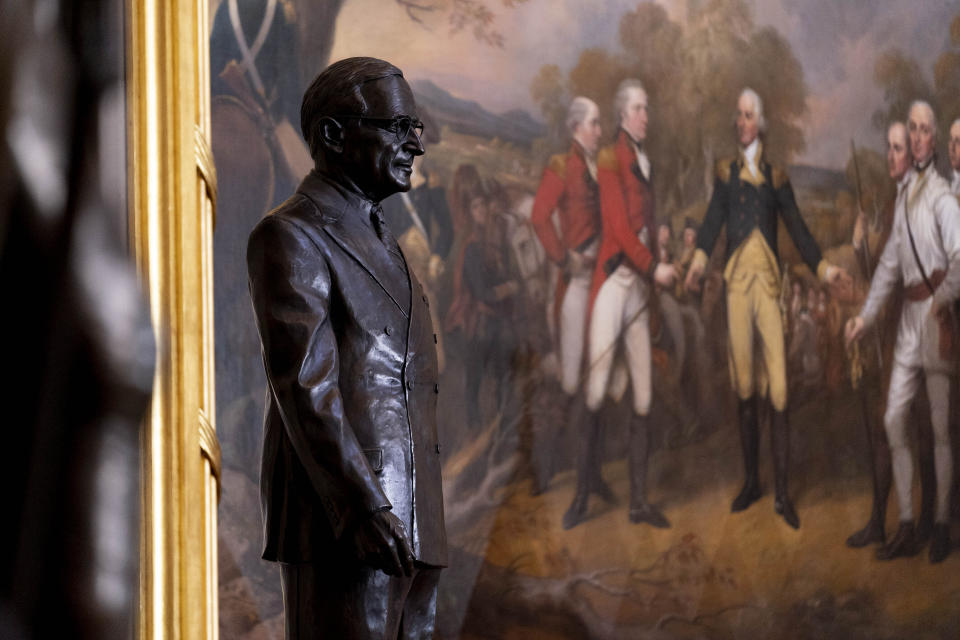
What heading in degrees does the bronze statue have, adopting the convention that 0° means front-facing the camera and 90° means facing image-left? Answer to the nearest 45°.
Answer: approximately 315°
